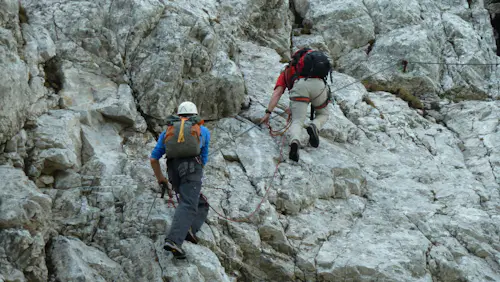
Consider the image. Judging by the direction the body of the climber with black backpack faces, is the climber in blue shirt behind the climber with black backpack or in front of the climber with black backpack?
behind

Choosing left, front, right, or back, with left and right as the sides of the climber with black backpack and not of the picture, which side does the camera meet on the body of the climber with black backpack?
back
